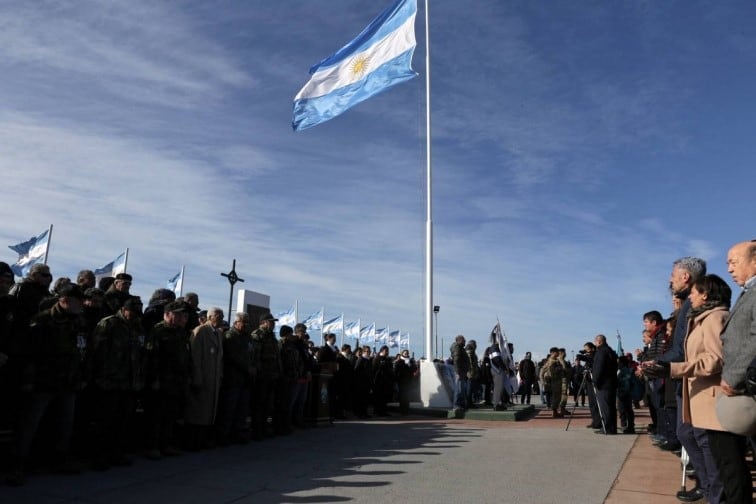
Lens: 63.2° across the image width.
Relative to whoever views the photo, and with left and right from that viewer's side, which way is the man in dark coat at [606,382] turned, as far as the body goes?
facing to the left of the viewer

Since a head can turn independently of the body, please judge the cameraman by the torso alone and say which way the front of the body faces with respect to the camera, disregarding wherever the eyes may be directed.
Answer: to the viewer's left

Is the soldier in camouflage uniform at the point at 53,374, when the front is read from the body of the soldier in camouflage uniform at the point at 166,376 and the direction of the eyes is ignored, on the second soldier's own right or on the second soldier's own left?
on the second soldier's own right

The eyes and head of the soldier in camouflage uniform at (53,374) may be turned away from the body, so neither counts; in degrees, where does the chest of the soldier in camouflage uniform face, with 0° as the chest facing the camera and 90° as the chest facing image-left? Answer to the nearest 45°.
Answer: approximately 315°

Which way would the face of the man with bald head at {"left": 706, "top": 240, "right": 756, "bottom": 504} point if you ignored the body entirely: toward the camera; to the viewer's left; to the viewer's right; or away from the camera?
to the viewer's left

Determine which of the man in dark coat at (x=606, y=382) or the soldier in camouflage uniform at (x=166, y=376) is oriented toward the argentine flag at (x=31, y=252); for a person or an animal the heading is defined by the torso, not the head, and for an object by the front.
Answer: the man in dark coat

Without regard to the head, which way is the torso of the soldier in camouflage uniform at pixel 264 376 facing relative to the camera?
to the viewer's right

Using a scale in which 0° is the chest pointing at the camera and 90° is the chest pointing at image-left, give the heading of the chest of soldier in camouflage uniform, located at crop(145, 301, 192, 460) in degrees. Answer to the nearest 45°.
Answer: approximately 315°

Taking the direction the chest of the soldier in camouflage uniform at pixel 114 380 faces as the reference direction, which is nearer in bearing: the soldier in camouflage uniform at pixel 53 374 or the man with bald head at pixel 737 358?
the man with bald head

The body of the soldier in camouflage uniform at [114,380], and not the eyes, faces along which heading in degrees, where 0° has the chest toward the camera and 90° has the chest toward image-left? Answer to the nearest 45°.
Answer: approximately 315°

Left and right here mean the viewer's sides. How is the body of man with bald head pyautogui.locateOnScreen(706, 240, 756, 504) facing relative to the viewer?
facing to the left of the viewer
